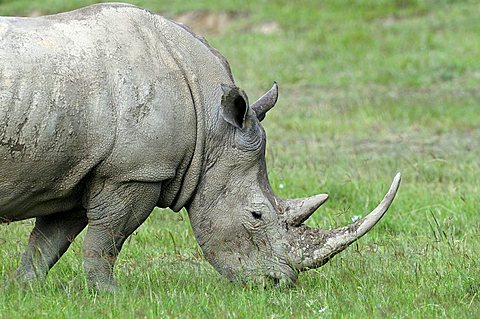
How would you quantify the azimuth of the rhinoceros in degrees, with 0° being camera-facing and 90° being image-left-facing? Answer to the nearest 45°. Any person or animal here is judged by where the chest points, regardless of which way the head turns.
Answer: approximately 270°
